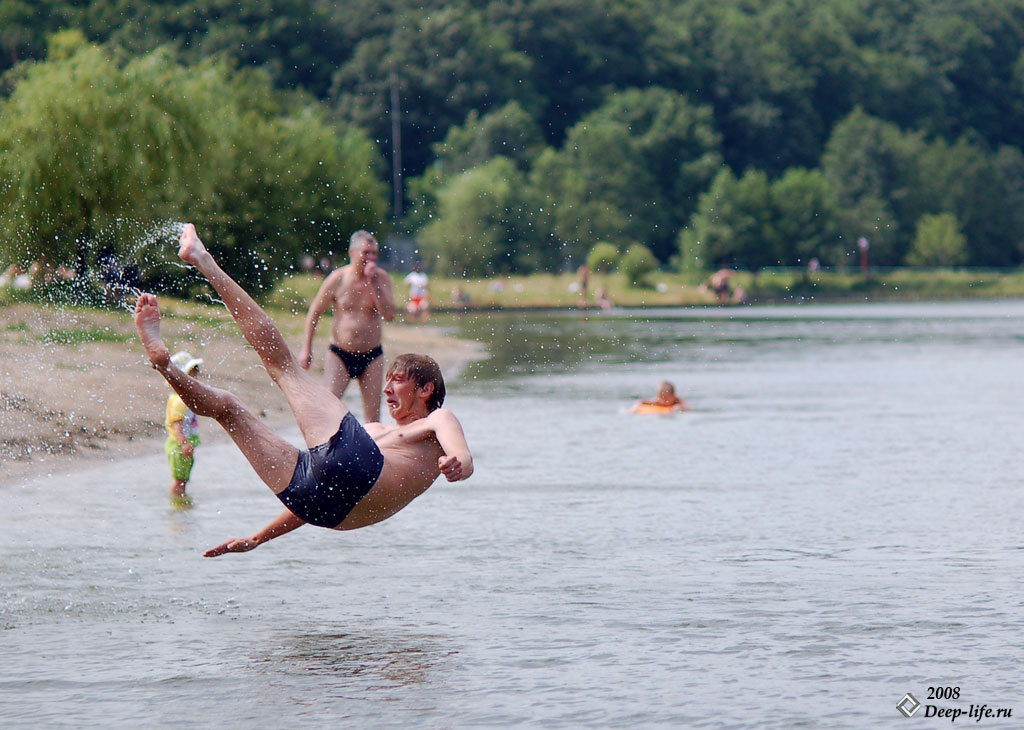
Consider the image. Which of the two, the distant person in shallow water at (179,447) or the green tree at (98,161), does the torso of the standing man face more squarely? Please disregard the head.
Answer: the distant person in shallow water

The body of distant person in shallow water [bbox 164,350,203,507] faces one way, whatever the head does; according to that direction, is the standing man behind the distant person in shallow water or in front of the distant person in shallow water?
in front

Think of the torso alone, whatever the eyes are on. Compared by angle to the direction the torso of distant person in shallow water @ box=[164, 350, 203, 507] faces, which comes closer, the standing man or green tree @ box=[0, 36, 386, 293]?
the standing man

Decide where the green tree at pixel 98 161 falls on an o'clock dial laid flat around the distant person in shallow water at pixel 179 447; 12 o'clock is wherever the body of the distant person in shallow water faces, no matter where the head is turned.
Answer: The green tree is roughly at 9 o'clock from the distant person in shallow water.

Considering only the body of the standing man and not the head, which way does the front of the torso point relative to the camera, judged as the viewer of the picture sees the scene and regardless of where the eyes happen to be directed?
toward the camera

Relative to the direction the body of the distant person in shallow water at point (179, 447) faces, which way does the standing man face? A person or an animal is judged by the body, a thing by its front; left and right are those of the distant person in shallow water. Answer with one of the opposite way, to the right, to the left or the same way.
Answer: to the right

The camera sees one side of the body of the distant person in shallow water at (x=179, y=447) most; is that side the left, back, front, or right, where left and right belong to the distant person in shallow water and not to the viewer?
right

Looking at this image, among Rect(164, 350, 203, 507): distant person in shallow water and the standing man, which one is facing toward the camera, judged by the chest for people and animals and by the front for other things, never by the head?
the standing man

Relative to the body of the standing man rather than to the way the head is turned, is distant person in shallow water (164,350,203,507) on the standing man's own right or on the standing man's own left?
on the standing man's own right
